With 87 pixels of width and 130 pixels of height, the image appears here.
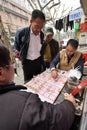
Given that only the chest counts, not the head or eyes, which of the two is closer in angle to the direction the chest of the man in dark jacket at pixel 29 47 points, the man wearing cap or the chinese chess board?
the chinese chess board

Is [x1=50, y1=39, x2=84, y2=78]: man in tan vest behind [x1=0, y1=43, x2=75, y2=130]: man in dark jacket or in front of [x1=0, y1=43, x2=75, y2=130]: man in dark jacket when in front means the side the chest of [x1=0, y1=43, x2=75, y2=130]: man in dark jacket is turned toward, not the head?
in front

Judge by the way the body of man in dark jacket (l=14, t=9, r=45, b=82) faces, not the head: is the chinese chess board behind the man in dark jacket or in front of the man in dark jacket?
in front

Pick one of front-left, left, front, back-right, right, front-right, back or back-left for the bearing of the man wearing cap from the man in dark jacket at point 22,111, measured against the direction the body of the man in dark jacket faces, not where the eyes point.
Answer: front-left

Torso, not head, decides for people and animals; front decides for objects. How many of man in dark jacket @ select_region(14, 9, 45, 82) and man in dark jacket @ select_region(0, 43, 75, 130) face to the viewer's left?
0

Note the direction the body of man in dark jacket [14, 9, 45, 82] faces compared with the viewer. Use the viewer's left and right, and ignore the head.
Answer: facing the viewer and to the right of the viewer

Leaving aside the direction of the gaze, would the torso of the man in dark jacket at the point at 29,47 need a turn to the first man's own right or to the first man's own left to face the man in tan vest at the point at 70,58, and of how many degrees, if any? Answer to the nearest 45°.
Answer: approximately 45° to the first man's own left
